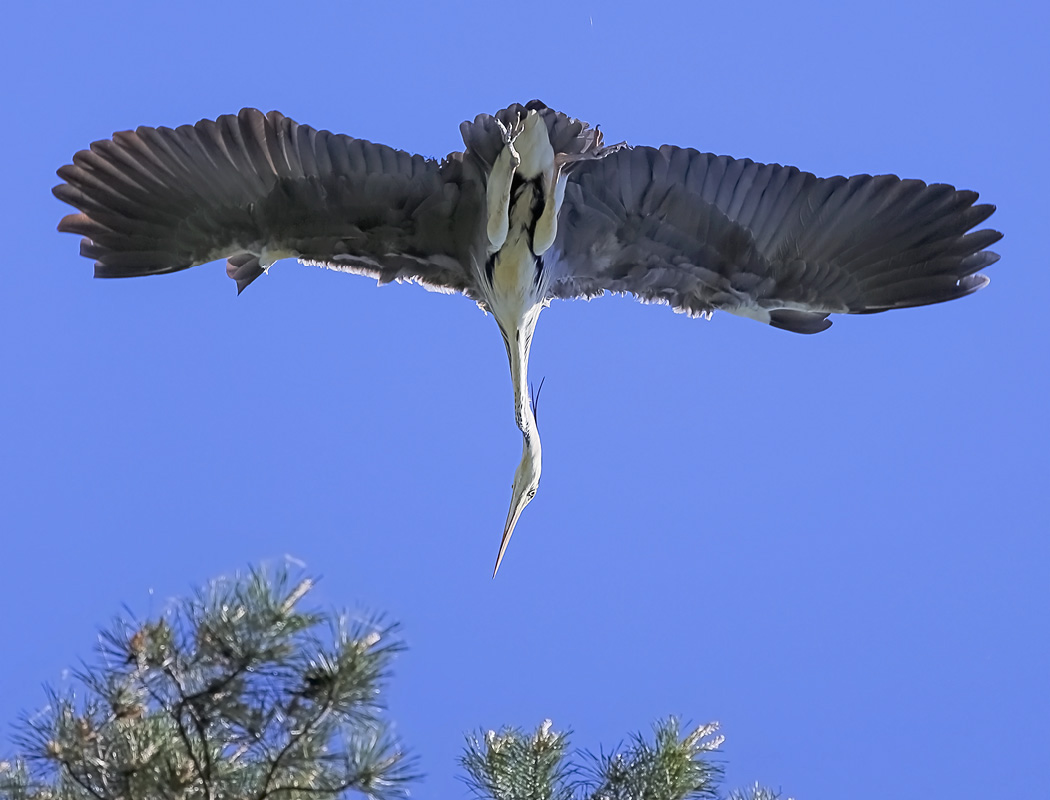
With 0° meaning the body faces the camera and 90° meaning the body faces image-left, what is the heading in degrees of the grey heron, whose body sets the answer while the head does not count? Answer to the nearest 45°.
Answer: approximately 180°
